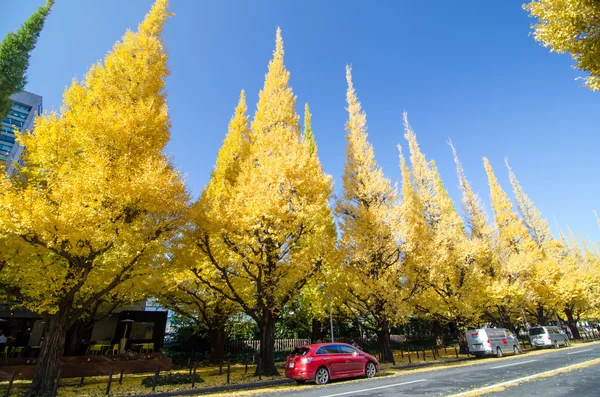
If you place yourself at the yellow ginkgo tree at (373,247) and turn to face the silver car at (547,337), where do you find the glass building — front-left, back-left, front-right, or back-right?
back-left

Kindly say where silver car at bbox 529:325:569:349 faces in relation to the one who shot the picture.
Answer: facing away from the viewer and to the right of the viewer

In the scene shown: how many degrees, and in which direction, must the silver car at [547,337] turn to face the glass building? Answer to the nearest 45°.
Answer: approximately 180°

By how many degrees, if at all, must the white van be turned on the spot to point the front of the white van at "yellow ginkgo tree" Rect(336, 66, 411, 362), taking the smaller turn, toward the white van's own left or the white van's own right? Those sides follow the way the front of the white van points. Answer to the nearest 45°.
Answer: approximately 180°

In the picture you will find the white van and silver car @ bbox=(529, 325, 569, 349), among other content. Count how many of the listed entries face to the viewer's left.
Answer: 0

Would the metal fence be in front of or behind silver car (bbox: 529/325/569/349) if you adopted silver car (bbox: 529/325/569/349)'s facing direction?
behind

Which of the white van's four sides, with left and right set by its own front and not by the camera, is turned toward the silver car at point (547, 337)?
front

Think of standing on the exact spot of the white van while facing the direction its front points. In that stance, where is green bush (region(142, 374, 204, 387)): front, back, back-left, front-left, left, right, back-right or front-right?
back

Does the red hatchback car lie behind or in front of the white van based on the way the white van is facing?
behind

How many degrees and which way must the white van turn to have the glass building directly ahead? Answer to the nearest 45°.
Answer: approximately 135° to its left

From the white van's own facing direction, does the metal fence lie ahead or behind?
behind

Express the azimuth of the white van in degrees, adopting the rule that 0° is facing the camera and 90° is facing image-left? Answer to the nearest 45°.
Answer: approximately 225°
